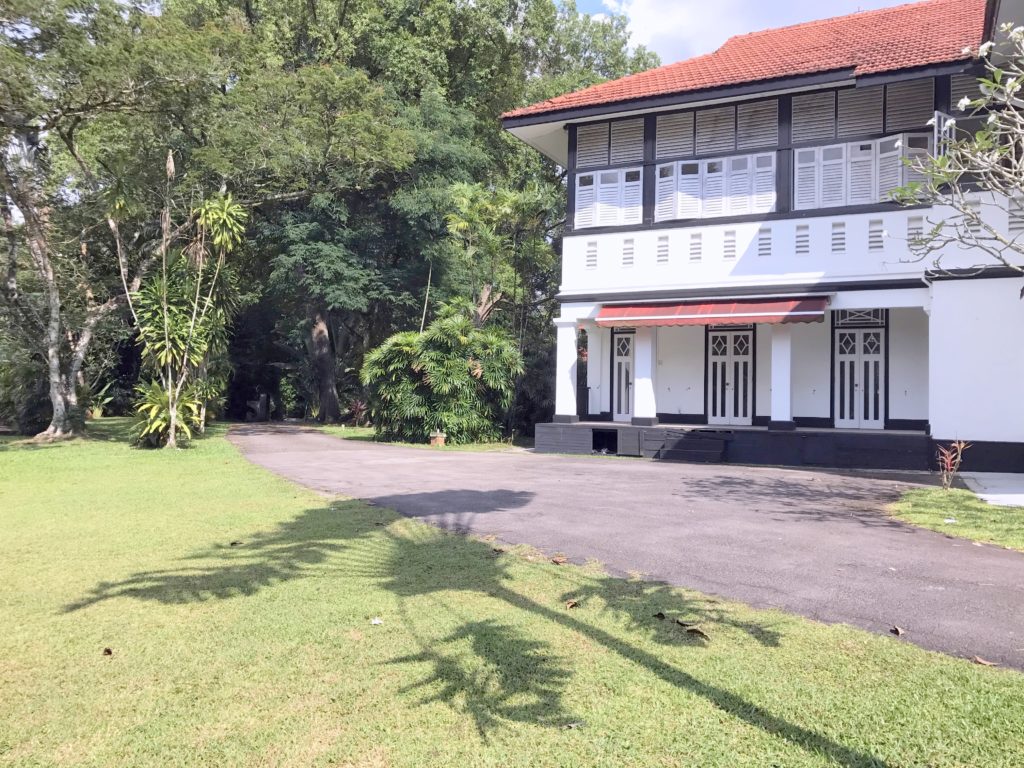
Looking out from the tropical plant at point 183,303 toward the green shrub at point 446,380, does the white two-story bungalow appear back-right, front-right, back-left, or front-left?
front-right

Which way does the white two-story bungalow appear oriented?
toward the camera

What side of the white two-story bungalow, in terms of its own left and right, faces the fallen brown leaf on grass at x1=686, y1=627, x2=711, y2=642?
front

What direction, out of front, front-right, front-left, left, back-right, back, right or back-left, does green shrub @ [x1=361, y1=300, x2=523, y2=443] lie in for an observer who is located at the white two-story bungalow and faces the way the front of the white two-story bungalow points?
right

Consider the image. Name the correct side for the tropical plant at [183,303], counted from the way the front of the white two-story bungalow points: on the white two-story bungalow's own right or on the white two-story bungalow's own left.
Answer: on the white two-story bungalow's own right

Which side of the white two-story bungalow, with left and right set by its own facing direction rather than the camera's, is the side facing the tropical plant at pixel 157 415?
right

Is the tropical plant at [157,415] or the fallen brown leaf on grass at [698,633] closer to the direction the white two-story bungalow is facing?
the fallen brown leaf on grass

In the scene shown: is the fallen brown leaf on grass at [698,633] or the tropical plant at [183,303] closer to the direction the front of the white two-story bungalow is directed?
the fallen brown leaf on grass

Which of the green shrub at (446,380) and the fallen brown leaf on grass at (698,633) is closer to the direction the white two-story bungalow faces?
the fallen brown leaf on grass
